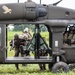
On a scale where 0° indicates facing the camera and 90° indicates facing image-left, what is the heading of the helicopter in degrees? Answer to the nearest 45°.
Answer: approximately 270°
